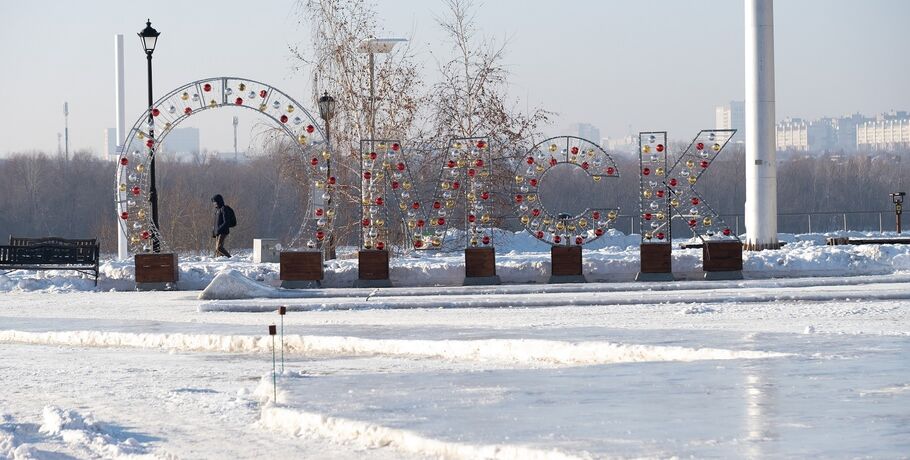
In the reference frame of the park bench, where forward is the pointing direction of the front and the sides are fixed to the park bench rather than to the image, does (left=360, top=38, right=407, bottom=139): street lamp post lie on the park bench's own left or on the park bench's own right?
on the park bench's own left

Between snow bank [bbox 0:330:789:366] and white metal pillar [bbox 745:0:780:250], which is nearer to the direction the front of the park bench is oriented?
the snow bank

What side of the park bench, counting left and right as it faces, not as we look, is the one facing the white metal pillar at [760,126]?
left

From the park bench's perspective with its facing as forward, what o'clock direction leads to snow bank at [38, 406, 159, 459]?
The snow bank is roughly at 12 o'clock from the park bench.

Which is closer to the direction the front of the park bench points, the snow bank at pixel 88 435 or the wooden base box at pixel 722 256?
the snow bank

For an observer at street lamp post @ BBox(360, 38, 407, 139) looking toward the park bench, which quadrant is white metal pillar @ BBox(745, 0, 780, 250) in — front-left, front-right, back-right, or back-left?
back-left

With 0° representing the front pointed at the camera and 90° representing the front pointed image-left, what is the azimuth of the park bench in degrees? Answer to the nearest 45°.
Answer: approximately 0°

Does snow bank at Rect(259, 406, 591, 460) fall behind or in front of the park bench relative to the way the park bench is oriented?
in front

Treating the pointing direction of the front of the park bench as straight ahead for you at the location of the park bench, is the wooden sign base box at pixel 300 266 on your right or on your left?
on your left

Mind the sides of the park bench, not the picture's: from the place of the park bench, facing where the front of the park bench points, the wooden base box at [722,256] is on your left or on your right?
on your left

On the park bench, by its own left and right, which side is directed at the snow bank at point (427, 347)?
front
